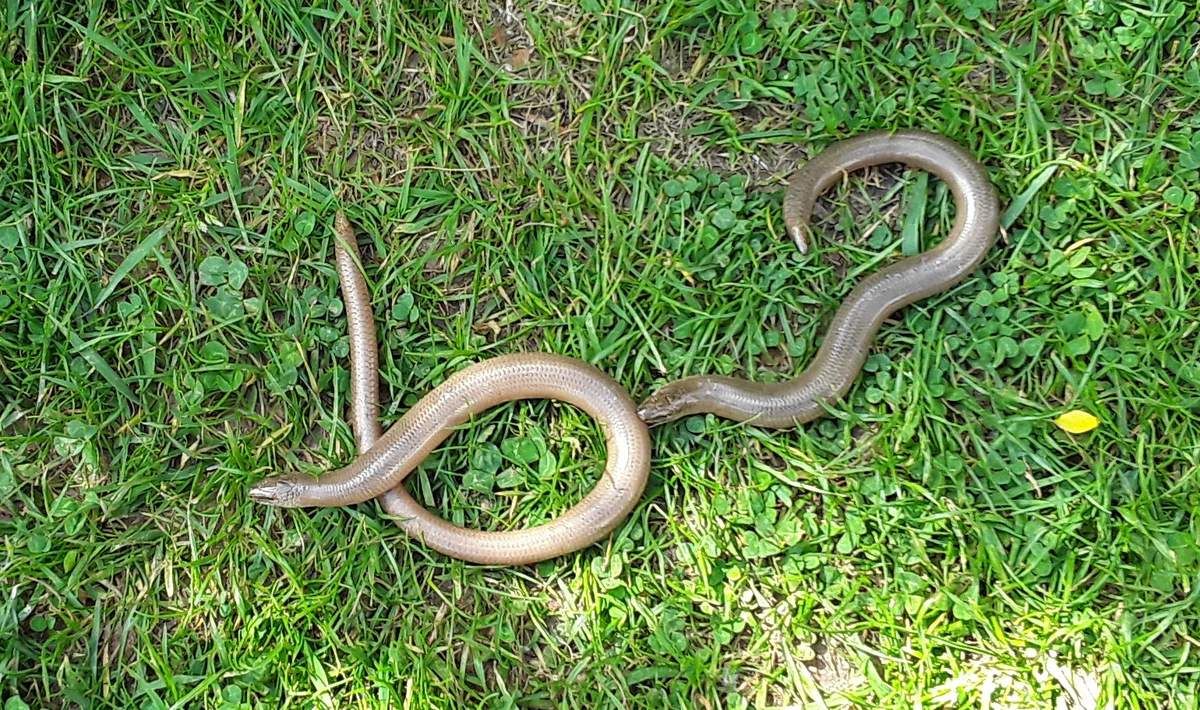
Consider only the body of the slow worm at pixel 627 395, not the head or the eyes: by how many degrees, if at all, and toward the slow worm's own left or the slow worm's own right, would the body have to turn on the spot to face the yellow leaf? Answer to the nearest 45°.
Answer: approximately 180°
